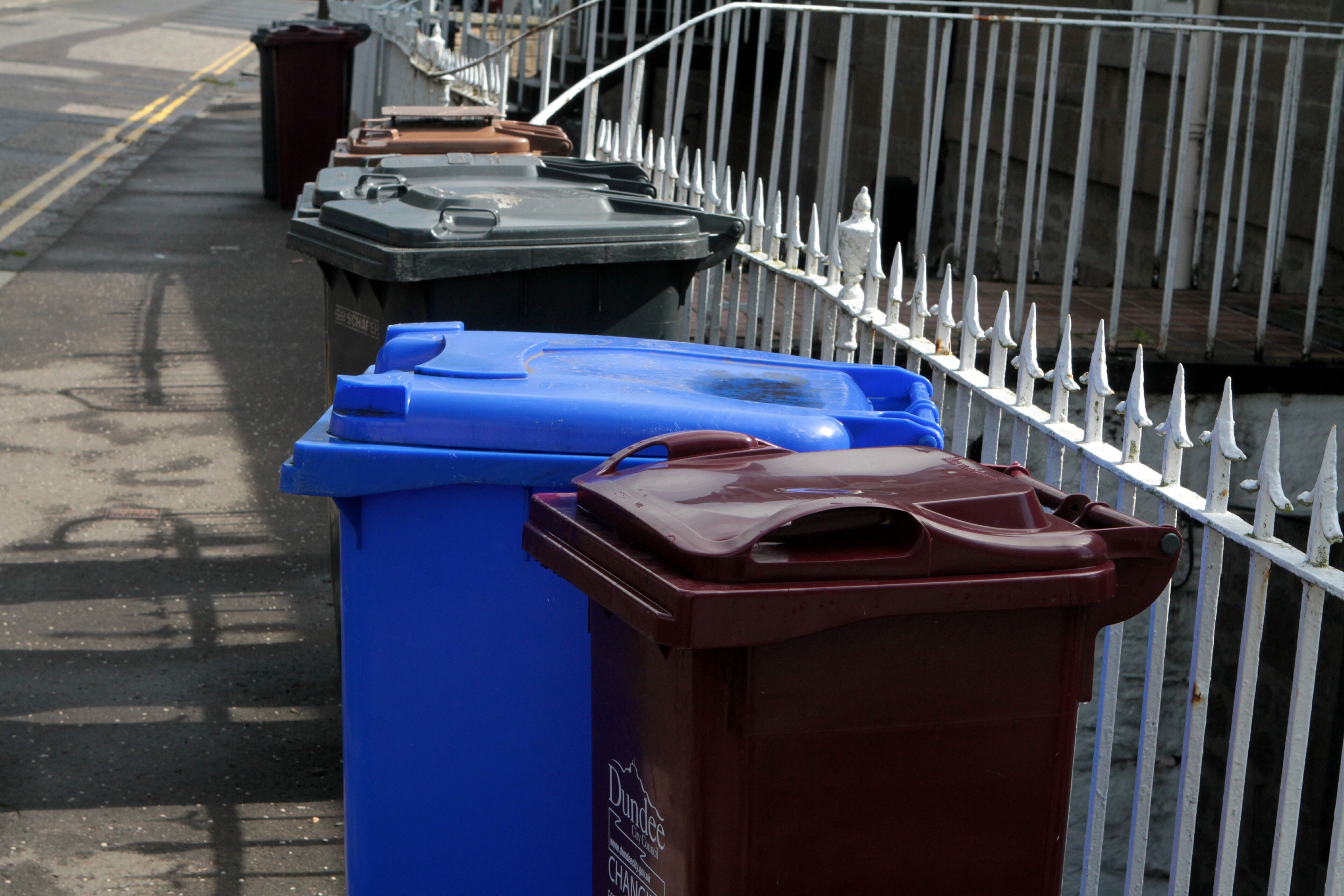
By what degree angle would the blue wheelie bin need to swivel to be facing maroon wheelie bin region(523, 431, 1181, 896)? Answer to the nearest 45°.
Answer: approximately 135° to its left

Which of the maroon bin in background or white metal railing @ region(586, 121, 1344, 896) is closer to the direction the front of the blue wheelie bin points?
the maroon bin in background

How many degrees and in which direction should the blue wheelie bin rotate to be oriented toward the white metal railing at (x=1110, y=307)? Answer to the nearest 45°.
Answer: approximately 135° to its right

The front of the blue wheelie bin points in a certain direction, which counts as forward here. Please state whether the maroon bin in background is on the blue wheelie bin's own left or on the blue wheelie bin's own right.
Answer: on the blue wheelie bin's own right

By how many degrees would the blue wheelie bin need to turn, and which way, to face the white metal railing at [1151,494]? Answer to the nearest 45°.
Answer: approximately 180°

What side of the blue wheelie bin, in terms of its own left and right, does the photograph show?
left
